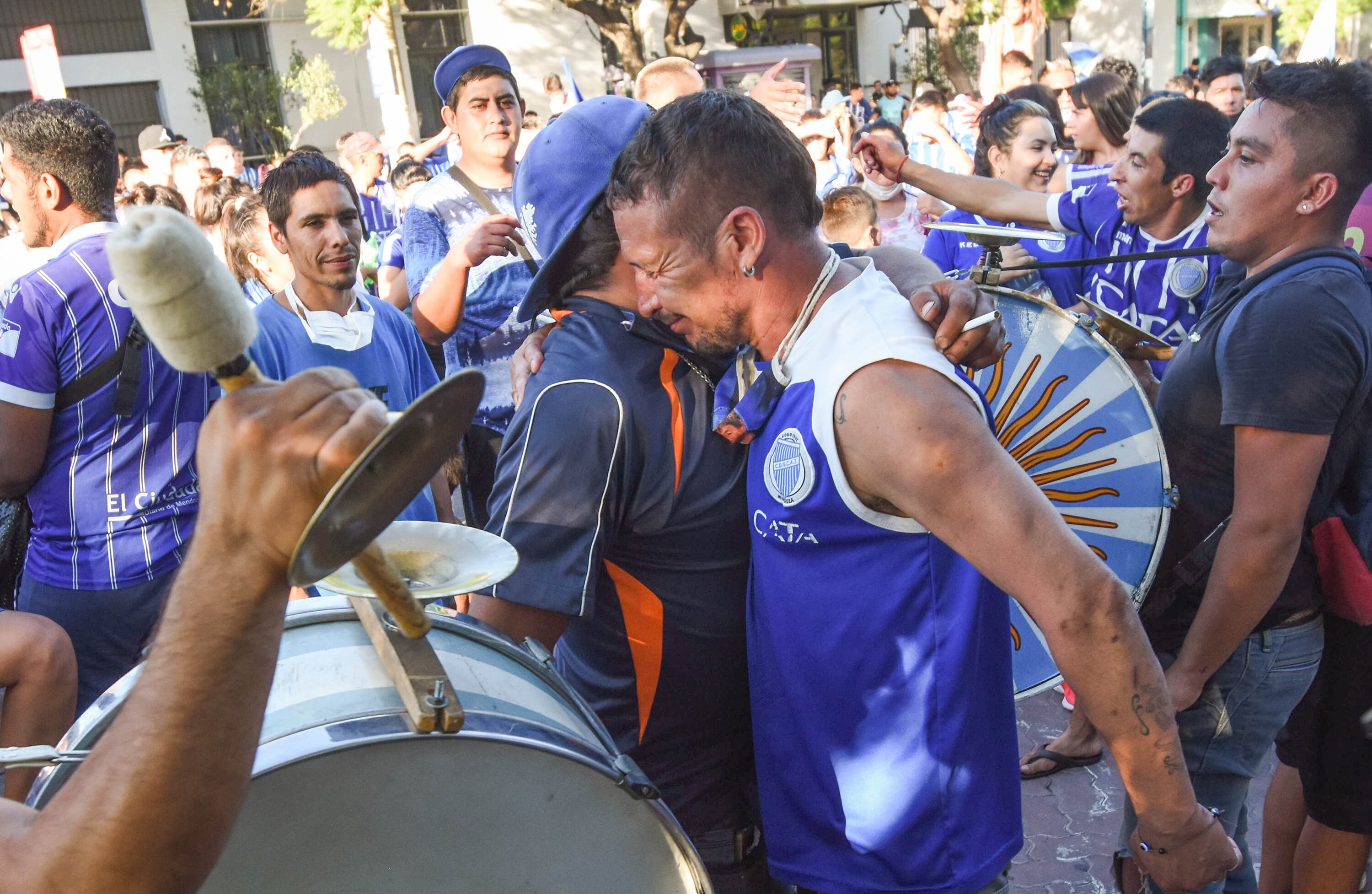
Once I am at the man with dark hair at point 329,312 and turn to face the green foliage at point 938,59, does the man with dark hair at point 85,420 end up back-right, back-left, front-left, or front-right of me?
back-left

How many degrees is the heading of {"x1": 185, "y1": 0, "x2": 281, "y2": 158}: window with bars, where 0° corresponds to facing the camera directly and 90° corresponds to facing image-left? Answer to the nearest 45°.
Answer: approximately 0°

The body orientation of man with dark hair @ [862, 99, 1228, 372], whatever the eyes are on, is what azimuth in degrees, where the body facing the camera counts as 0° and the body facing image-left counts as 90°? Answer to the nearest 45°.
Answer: approximately 45°

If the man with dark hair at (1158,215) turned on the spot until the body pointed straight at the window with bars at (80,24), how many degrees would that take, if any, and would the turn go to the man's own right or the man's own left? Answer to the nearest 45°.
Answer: approximately 90° to the man's own right

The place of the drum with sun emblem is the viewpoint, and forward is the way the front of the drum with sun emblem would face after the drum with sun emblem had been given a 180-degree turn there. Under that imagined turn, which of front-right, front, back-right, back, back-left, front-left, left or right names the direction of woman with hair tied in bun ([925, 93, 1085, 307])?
front

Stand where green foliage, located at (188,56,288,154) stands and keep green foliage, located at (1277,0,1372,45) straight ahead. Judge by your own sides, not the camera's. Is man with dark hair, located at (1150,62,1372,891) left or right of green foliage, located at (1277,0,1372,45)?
right

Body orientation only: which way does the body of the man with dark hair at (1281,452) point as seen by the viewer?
to the viewer's left

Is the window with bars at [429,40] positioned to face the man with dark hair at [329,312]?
yes

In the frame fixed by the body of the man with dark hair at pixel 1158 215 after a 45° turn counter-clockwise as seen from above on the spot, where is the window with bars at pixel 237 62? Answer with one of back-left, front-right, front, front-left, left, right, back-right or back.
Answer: back-right

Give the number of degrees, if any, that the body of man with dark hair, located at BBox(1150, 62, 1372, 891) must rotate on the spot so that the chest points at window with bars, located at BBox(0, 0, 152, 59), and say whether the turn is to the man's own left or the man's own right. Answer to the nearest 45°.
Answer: approximately 45° to the man's own right

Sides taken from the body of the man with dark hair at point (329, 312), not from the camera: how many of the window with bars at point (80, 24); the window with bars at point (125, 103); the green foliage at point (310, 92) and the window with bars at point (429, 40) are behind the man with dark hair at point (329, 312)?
4
